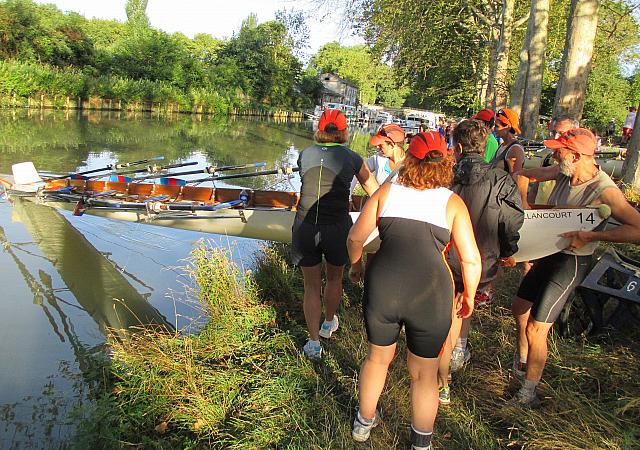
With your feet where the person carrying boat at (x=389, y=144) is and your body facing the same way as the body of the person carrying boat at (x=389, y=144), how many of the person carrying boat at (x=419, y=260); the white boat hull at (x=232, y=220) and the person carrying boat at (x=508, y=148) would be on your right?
1

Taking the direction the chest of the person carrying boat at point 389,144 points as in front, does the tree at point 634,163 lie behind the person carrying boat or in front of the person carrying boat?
behind

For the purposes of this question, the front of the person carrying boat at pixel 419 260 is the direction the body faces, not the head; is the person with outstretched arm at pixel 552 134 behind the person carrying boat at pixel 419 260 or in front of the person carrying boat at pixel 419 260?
in front

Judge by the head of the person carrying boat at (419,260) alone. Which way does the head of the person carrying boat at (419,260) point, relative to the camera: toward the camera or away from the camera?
away from the camera

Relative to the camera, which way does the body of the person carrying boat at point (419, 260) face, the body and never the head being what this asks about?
away from the camera

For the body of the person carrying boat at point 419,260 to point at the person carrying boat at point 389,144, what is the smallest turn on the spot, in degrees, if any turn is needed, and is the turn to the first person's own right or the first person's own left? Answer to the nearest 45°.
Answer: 0° — they already face them

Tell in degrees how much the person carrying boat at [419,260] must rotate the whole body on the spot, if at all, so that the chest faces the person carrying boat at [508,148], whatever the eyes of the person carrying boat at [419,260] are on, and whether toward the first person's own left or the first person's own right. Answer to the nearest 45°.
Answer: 0° — they already face them

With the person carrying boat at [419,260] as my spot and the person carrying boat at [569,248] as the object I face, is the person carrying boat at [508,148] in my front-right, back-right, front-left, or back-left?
front-left

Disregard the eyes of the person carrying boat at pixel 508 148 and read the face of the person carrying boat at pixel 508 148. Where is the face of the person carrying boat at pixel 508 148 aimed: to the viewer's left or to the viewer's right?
to the viewer's left

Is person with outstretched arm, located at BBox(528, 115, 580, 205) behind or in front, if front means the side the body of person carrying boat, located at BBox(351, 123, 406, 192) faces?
behind

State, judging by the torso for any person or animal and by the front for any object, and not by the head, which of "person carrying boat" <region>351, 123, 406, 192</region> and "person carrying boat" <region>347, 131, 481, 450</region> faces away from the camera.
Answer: "person carrying boat" <region>347, 131, 481, 450</region>

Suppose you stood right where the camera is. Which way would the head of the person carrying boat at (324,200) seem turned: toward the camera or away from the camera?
away from the camera

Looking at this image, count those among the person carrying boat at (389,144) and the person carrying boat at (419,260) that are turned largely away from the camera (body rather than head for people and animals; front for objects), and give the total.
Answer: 1
